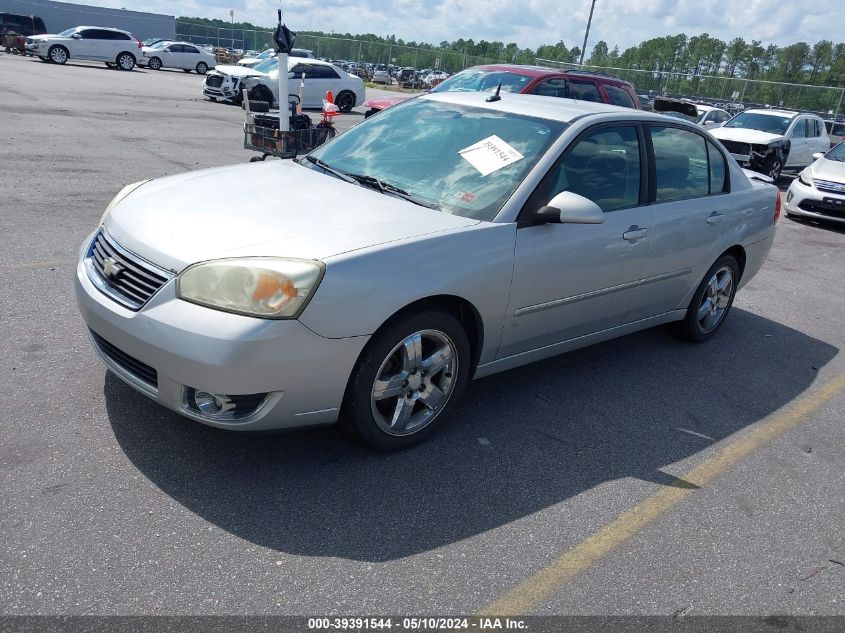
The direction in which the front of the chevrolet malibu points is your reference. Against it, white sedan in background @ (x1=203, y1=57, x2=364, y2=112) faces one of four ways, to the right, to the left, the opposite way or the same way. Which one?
the same way

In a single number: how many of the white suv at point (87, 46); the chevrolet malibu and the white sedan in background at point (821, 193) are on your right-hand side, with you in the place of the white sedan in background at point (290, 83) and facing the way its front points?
1

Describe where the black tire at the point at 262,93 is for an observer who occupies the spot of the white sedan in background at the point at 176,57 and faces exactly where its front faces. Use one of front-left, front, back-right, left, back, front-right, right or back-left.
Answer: left

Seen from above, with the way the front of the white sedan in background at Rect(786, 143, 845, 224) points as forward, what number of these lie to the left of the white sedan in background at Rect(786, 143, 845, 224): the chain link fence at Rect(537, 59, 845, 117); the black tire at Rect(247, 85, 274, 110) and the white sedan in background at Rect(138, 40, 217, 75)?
0

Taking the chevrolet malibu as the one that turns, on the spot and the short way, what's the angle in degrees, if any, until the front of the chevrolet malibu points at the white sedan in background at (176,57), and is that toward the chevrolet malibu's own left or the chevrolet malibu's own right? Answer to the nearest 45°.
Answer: approximately 135° to the chevrolet malibu's own right

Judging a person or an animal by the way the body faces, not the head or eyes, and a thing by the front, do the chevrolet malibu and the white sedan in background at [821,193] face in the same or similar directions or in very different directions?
same or similar directions

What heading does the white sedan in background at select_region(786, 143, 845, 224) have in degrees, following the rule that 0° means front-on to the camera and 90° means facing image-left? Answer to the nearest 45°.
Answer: approximately 45°

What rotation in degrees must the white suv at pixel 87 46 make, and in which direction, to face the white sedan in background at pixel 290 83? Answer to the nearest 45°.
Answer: approximately 90° to its left

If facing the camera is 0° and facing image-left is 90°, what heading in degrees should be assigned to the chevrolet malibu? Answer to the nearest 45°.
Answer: approximately 45°

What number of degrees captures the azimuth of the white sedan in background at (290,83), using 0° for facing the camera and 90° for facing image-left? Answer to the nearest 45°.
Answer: approximately 45°

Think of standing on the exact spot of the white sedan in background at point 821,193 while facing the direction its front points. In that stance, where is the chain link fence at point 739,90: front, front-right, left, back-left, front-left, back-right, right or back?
back-right

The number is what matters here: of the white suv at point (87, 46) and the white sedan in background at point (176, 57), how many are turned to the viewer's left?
2

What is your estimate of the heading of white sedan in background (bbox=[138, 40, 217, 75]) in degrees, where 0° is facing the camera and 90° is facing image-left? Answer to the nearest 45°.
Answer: approximately 90°

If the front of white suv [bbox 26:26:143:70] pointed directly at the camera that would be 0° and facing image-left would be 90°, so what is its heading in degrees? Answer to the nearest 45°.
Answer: approximately 90°

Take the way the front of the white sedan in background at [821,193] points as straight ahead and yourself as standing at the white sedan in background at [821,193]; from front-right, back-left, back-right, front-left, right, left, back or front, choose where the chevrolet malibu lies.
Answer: front-left

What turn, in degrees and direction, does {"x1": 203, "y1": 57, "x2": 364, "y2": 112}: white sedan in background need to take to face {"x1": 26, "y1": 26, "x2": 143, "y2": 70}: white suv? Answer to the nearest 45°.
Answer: approximately 90° to its right
